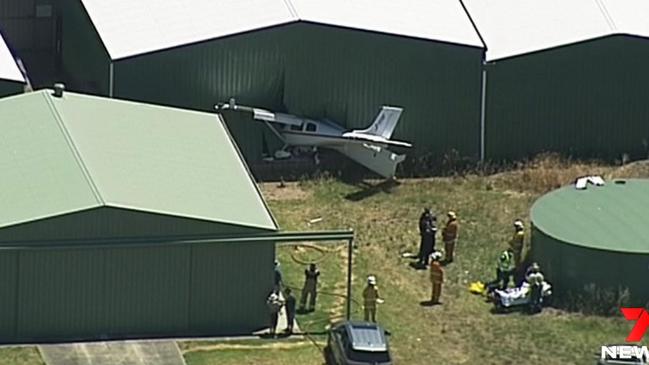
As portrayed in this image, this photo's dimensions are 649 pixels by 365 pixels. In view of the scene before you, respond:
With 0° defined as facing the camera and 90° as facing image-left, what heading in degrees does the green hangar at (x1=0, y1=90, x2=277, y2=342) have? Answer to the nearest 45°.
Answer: approximately 0°

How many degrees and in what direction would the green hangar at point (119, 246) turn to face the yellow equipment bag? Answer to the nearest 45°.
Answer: approximately 90° to its left

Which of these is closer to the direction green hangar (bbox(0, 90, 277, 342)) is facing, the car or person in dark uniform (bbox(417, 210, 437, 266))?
the car

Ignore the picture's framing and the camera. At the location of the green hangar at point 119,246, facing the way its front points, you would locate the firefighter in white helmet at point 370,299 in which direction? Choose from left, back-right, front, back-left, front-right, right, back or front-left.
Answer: left

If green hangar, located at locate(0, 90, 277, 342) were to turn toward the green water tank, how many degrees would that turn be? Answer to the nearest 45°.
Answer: approximately 90° to its left

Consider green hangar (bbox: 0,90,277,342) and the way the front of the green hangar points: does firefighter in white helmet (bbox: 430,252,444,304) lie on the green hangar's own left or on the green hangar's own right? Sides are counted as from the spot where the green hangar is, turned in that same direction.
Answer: on the green hangar's own left

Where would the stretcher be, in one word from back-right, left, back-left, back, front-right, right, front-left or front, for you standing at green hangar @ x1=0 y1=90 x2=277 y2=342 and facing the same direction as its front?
left

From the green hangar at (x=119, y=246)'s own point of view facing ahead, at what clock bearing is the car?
The car is roughly at 10 o'clock from the green hangar.
